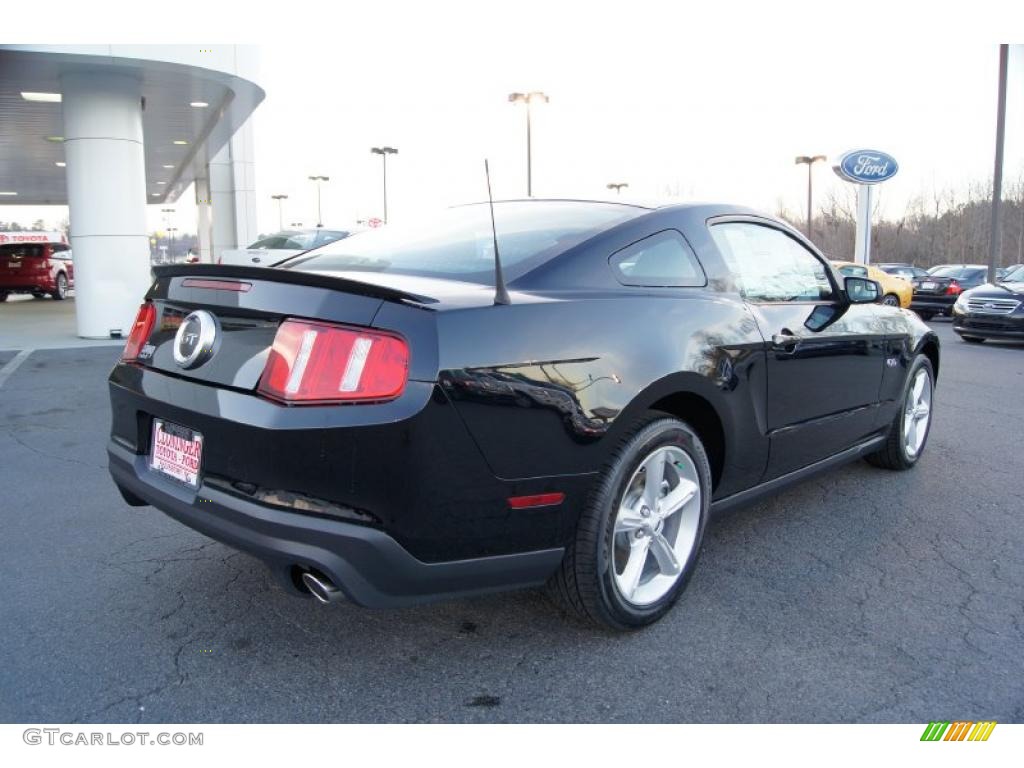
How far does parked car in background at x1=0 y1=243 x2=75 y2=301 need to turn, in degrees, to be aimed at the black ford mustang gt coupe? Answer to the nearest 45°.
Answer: approximately 135° to its right

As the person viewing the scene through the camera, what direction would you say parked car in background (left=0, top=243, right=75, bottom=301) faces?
facing away from the viewer and to the right of the viewer

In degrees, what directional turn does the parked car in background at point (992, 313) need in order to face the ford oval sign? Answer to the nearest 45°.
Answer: approximately 135° to its right

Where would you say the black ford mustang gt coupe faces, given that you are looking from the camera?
facing away from the viewer and to the right of the viewer

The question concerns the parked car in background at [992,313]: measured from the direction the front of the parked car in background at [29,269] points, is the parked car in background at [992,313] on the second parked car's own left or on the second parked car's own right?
on the second parked car's own right
